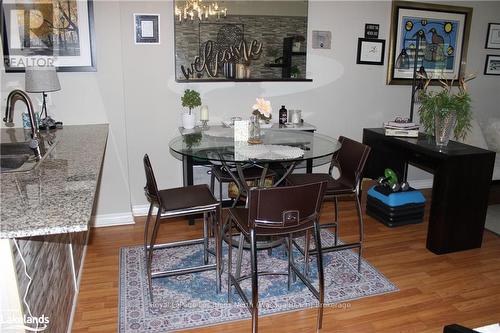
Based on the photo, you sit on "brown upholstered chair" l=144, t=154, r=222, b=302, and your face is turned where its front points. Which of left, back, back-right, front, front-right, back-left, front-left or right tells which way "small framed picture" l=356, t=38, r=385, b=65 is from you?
front-left

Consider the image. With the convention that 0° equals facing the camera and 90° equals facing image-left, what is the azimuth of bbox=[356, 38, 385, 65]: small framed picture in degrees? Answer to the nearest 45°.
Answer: approximately 0°

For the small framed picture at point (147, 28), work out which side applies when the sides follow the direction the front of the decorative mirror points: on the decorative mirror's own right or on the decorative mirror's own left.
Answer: on the decorative mirror's own right

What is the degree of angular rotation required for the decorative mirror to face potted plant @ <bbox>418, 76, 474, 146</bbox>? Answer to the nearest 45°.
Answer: approximately 45° to its left

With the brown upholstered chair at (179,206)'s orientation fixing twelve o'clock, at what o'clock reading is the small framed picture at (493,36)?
The small framed picture is roughly at 11 o'clock from the brown upholstered chair.

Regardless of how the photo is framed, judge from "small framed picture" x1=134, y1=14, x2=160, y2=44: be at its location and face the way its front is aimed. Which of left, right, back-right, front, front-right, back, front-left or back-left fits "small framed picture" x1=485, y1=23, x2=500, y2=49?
left

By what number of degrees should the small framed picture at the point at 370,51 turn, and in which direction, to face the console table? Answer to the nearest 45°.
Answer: approximately 45° to its left

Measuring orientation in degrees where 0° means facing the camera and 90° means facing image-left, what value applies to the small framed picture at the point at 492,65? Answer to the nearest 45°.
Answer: approximately 0°

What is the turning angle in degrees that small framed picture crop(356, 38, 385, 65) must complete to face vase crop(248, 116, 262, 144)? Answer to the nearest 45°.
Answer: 0° — it already faces it

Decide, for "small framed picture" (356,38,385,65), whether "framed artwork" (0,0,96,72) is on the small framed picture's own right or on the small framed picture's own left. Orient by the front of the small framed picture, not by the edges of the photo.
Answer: on the small framed picture's own right

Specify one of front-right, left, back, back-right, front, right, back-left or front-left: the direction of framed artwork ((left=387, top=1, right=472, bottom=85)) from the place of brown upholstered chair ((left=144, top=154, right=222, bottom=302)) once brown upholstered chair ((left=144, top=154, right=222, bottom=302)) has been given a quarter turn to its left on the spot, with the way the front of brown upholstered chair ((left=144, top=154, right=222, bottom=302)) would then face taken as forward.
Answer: front-right

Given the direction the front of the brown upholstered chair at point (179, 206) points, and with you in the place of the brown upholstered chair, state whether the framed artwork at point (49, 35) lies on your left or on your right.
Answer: on your left

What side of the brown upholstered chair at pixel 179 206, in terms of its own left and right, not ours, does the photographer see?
right

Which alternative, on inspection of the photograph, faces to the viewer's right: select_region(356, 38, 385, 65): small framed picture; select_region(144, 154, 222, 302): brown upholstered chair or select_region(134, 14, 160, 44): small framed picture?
the brown upholstered chair
